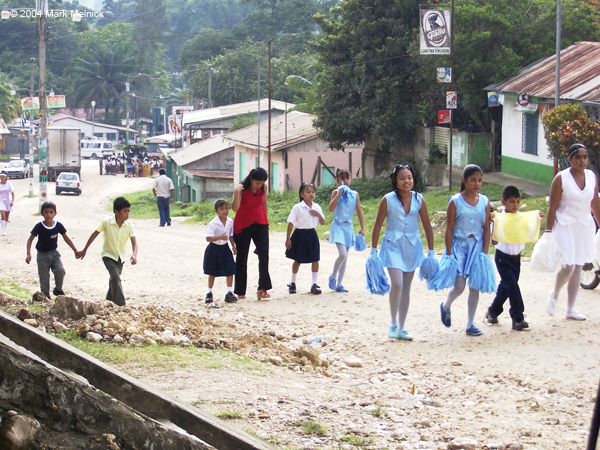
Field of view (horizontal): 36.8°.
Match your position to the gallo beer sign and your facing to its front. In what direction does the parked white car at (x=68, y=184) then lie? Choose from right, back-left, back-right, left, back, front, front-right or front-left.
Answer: back-right

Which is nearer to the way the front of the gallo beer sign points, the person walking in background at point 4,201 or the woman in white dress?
the woman in white dress

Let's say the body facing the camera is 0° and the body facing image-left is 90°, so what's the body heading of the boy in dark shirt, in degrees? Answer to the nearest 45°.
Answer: approximately 0°

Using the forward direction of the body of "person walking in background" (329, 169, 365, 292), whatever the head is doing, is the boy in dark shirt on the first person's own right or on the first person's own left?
on the first person's own right

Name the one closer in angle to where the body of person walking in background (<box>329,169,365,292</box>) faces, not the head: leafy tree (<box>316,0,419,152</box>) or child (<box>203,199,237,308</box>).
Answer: the child

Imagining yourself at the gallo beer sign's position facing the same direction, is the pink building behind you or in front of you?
behind

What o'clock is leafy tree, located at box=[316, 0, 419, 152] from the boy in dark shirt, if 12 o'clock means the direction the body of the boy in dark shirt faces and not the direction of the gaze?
The leafy tree is roughly at 7 o'clock from the boy in dark shirt.

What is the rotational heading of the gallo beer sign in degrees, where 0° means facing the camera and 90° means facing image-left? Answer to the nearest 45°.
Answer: approximately 0°
